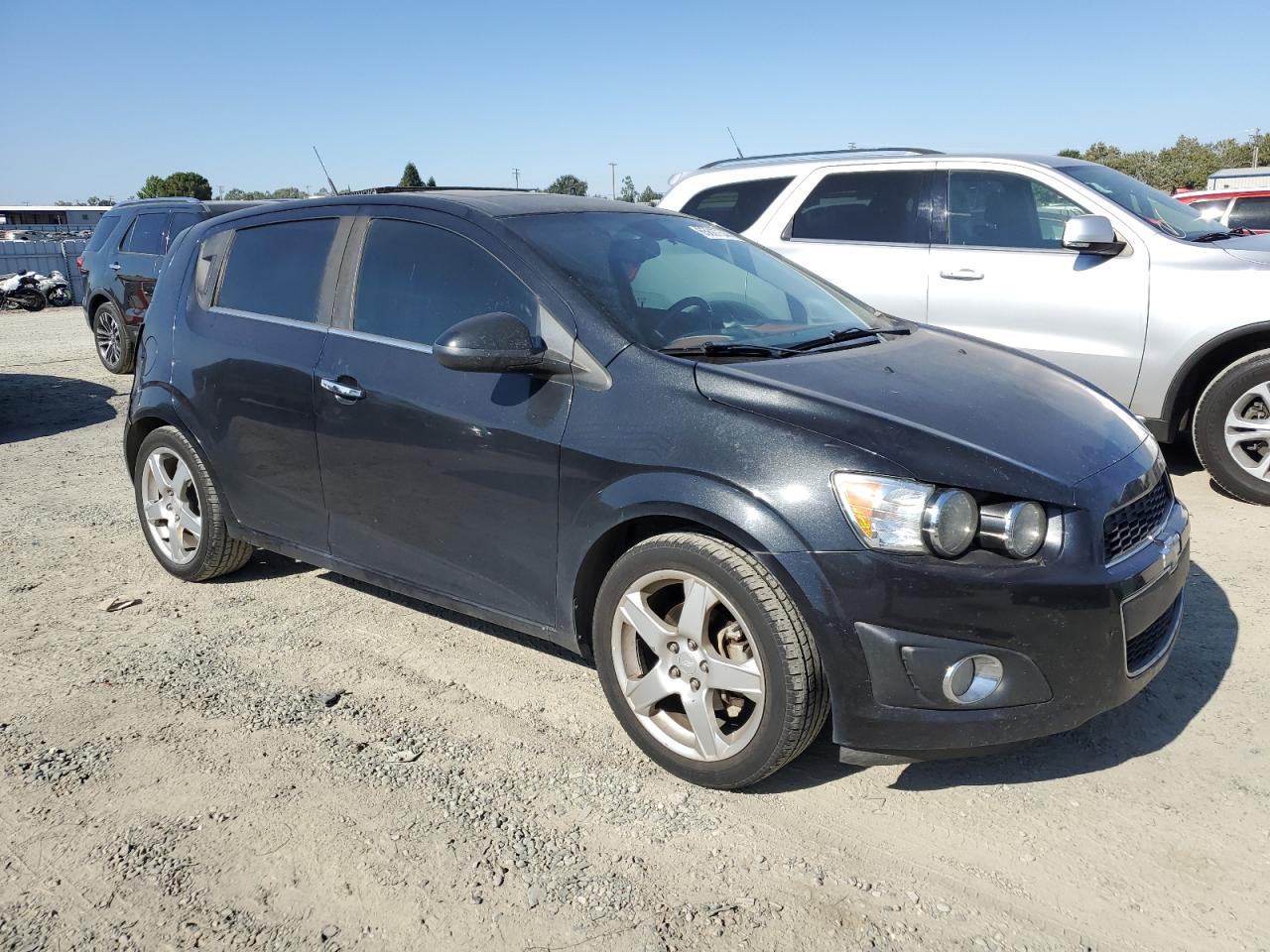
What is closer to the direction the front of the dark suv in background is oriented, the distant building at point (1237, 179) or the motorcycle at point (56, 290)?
the distant building

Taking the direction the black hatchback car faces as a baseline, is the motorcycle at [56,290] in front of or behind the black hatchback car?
behind

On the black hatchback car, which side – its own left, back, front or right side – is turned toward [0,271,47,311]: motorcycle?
back

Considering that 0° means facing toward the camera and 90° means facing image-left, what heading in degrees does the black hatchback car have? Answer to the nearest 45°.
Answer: approximately 315°

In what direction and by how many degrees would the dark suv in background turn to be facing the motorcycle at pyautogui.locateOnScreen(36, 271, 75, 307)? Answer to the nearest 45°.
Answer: approximately 135° to its left

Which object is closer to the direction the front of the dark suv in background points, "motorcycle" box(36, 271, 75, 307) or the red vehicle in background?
the red vehicle in background

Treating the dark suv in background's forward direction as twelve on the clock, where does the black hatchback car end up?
The black hatchback car is roughly at 1 o'clock from the dark suv in background.
